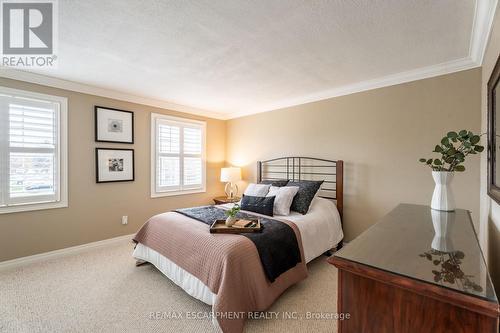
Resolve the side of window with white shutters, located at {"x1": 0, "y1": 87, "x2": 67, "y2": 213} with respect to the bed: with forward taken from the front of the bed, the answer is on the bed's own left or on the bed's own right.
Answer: on the bed's own right

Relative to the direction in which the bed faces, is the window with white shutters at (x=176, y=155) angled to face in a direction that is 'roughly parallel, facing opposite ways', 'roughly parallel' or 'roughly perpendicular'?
roughly perpendicular

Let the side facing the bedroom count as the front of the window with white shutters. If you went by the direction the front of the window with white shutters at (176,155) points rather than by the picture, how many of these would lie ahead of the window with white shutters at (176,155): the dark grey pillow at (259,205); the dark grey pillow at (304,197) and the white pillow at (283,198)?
3

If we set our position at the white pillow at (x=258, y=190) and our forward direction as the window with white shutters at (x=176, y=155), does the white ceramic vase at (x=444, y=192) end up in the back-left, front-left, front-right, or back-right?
back-left

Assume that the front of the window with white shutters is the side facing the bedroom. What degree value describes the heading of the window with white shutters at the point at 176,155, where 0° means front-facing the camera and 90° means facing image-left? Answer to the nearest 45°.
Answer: approximately 315°

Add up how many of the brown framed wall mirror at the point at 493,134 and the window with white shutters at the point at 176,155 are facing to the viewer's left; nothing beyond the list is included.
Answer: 1

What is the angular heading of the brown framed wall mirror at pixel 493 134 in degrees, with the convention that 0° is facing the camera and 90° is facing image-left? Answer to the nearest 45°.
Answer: approximately 90°

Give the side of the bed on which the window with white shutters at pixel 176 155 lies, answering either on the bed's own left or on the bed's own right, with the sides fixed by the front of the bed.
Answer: on the bed's own right

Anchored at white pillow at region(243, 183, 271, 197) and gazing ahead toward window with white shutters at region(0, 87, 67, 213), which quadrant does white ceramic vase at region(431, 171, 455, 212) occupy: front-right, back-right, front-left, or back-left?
back-left

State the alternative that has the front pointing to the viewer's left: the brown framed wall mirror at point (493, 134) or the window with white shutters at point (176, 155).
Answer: the brown framed wall mirror
